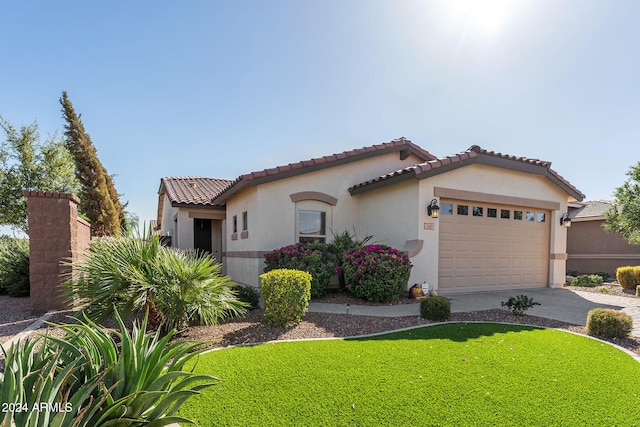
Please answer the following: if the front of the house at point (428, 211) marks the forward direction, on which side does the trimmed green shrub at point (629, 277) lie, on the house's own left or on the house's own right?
on the house's own left

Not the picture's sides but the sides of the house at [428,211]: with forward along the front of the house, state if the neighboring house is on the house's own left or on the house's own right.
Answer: on the house's own left

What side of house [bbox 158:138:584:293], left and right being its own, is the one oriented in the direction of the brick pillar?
right

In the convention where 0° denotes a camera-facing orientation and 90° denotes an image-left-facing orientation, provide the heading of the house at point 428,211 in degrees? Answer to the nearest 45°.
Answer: approximately 315°

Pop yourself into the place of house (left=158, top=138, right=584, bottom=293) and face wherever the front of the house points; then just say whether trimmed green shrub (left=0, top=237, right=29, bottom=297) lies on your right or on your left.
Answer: on your right

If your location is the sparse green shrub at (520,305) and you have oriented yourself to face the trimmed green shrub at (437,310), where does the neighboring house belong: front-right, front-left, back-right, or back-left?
back-right

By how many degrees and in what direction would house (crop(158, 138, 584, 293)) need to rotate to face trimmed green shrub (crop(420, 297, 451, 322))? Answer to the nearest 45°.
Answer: approximately 45° to its right
